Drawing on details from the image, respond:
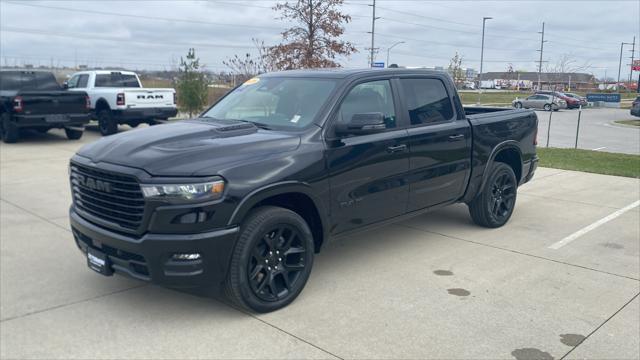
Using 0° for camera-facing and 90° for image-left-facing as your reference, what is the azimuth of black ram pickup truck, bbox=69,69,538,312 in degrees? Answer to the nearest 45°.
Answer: approximately 45°

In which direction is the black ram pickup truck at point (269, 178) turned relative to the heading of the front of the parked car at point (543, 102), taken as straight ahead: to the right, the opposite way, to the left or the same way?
to the left

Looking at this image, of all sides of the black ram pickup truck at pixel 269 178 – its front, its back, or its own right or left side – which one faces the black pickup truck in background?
right

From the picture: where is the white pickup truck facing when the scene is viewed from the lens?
facing away from the viewer and to the left of the viewer

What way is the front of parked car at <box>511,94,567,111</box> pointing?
to the viewer's left

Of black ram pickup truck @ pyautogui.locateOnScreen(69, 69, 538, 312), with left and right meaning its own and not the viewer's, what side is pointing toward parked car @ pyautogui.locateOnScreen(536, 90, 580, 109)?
back

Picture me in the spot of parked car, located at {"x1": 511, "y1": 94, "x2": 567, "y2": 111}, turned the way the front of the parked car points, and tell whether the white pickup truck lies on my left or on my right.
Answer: on my left
